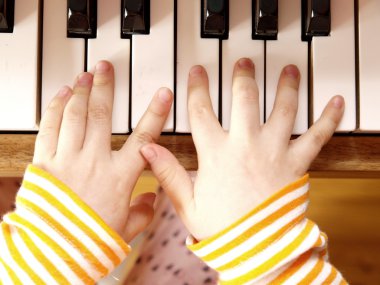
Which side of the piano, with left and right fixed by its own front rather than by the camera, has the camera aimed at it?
front
